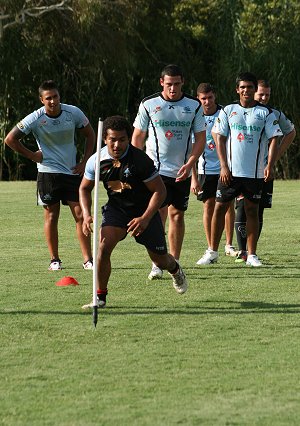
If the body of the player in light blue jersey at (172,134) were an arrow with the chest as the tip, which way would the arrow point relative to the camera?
toward the camera

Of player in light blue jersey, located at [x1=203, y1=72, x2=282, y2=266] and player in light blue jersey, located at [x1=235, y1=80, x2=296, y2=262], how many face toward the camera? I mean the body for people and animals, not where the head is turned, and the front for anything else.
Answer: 2

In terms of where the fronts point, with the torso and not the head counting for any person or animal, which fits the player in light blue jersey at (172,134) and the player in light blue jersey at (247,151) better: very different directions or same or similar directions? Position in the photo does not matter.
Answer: same or similar directions

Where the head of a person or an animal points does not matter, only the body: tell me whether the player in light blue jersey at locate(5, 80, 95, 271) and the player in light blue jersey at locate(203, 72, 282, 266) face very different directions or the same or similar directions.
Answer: same or similar directions

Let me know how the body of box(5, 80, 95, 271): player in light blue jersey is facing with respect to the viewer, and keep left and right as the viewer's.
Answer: facing the viewer

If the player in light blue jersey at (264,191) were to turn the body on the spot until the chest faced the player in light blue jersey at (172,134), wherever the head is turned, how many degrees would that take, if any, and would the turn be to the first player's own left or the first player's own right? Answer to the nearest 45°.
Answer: approximately 45° to the first player's own right

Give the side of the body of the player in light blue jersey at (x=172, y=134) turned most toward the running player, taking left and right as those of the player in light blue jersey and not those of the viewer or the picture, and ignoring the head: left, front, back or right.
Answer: front

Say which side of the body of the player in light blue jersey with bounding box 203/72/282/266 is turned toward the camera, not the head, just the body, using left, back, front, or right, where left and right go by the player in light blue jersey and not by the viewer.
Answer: front

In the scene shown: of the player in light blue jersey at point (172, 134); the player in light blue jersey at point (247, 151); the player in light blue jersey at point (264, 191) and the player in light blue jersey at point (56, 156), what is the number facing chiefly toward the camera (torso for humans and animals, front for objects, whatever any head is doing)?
4

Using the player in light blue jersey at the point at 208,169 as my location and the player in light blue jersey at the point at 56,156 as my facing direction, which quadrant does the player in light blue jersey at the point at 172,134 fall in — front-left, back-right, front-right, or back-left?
front-left

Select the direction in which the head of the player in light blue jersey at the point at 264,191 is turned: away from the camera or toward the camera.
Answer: toward the camera

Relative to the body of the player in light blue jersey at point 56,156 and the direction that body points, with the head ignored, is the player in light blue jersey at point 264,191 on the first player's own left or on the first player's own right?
on the first player's own left
